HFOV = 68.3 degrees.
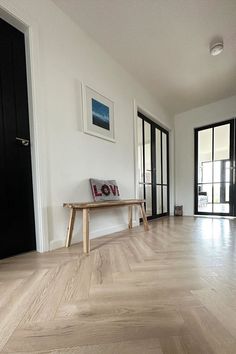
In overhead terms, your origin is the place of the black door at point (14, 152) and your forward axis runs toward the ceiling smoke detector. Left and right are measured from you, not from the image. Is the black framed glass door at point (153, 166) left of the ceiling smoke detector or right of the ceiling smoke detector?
left

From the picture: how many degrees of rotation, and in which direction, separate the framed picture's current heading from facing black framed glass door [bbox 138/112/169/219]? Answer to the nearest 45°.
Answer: approximately 90° to its left

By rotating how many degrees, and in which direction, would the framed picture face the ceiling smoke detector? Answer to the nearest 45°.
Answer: approximately 45° to its left

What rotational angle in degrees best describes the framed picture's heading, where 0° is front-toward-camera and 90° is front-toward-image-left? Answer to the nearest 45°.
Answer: approximately 315°

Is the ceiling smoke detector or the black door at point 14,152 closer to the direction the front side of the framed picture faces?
the ceiling smoke detector

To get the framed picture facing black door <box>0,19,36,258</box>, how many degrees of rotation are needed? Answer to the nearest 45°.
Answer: approximately 90° to its right

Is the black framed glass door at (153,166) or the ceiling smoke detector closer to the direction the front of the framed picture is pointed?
the ceiling smoke detector
